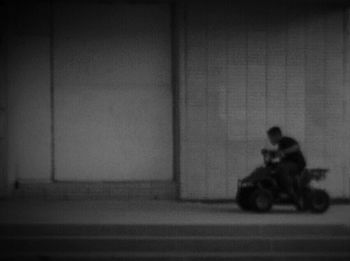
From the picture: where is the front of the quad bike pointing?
to the viewer's left
